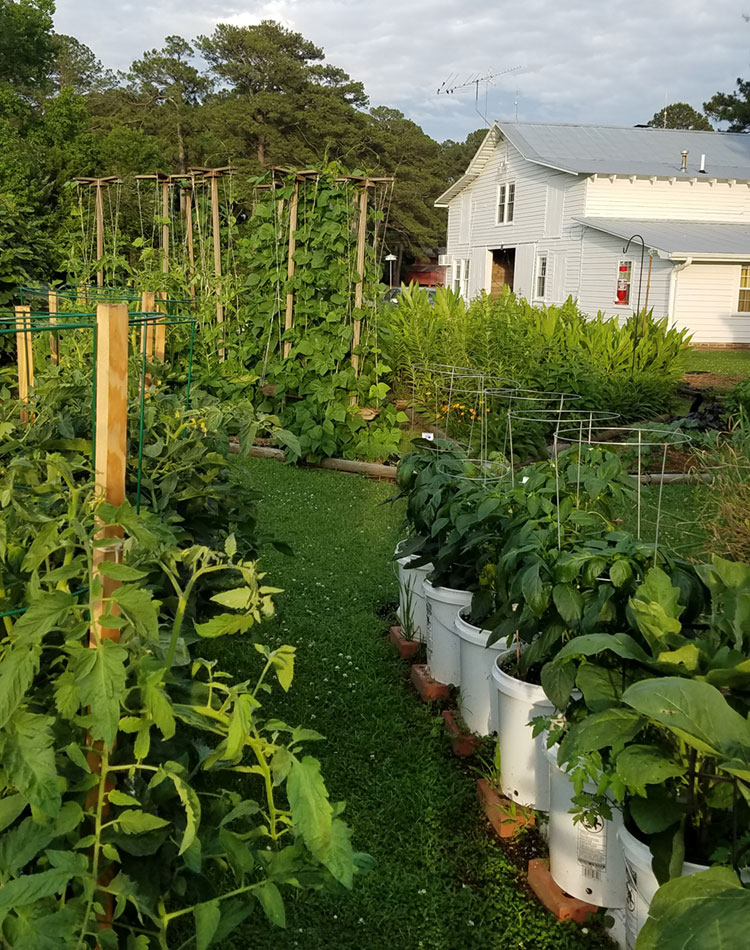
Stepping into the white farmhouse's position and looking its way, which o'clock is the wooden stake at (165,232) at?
The wooden stake is roughly at 11 o'clock from the white farmhouse.

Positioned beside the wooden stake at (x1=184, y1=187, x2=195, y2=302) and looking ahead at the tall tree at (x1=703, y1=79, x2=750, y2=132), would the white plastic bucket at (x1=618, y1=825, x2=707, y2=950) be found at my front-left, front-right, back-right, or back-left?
back-right

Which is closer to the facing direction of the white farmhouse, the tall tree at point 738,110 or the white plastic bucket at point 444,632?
the white plastic bucket

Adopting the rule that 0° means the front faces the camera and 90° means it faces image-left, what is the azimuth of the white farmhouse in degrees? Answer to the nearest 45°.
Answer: approximately 45°

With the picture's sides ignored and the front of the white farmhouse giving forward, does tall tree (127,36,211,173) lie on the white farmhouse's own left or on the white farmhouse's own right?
on the white farmhouse's own right

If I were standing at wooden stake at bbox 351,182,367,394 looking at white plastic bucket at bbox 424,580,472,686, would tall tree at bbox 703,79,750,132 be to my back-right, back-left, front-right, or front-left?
back-left

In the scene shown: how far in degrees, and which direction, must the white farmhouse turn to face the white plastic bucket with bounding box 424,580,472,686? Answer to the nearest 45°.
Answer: approximately 45° to its left
